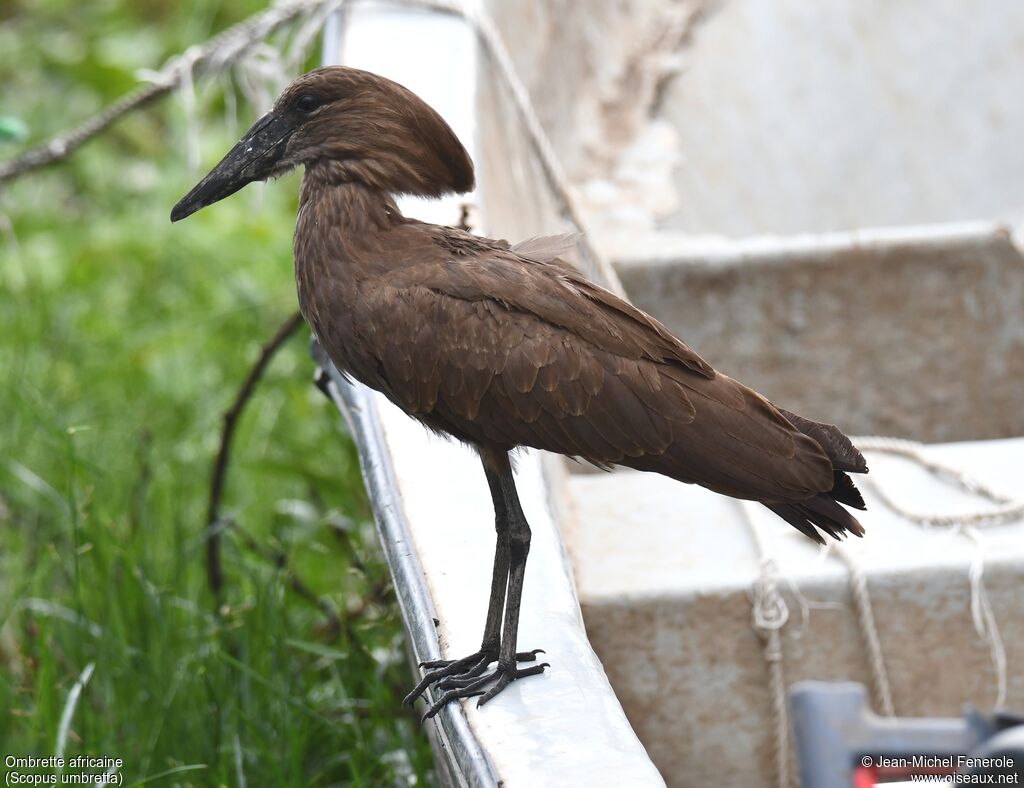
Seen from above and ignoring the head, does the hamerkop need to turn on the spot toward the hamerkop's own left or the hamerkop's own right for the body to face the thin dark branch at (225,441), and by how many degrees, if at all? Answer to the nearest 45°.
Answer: approximately 45° to the hamerkop's own right

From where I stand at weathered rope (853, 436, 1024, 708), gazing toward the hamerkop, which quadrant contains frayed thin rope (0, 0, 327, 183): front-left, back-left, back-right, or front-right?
front-right

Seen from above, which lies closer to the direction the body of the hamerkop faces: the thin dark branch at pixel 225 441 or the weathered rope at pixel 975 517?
the thin dark branch

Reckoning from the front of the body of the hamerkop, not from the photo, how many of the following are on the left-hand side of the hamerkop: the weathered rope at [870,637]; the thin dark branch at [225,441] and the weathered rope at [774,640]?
0

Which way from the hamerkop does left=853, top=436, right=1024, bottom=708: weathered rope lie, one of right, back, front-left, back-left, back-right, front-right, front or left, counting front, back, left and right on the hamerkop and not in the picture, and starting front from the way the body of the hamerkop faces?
back-right

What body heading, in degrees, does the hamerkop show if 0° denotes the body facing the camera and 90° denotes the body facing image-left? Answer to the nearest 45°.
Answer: approximately 90°

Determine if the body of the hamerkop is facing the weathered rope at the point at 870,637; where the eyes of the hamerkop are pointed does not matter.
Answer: no

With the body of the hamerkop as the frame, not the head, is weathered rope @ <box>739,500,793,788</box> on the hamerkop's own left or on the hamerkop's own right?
on the hamerkop's own right
